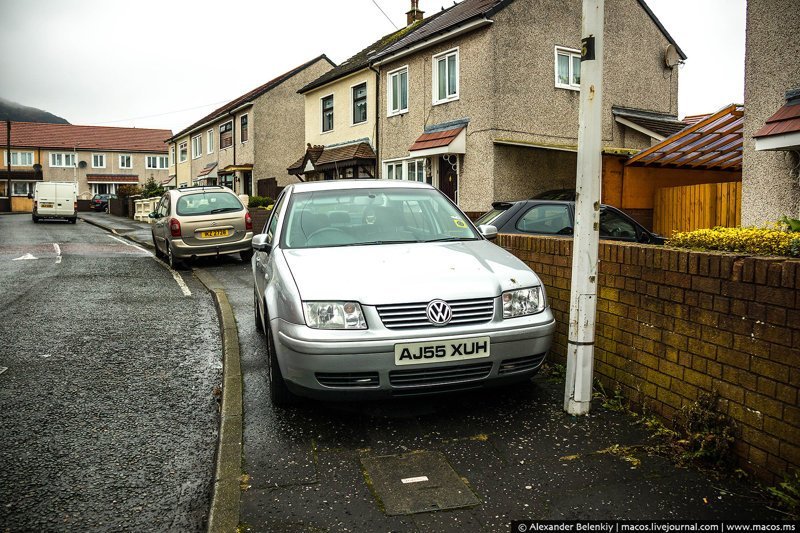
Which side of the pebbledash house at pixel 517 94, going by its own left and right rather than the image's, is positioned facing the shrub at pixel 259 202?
right

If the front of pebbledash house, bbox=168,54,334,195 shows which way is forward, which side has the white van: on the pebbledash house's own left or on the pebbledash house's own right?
on the pebbledash house's own right

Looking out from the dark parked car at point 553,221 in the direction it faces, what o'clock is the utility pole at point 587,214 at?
The utility pole is roughly at 3 o'clock from the dark parked car.

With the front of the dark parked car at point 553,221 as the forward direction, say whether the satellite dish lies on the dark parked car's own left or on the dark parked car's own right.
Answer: on the dark parked car's own left

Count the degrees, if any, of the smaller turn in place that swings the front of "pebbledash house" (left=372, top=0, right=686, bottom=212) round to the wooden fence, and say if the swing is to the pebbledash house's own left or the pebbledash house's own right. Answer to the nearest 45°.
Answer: approximately 90° to the pebbledash house's own left

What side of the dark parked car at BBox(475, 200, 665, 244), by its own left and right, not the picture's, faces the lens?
right

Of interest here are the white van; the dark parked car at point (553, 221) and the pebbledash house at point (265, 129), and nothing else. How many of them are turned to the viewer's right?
1

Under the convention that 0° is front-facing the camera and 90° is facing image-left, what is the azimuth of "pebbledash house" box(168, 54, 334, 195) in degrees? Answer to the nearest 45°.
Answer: approximately 45°

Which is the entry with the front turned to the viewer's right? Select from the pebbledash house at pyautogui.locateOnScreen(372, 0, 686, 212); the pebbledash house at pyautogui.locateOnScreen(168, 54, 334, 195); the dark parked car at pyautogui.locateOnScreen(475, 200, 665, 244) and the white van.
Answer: the dark parked car

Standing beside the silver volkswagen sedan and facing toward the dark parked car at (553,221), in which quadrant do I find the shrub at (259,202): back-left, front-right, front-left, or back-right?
front-left
